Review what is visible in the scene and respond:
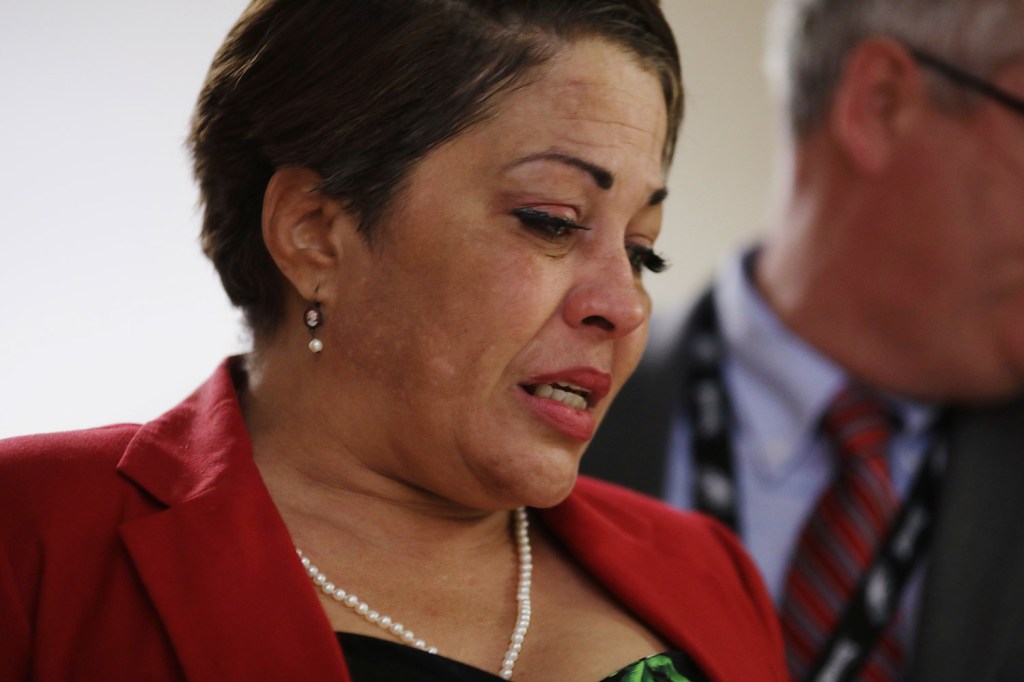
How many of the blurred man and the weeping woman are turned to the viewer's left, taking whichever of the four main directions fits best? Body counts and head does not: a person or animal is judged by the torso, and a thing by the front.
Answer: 0

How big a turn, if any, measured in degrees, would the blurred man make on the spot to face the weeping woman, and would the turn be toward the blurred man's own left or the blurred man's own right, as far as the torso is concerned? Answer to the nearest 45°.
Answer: approximately 90° to the blurred man's own right

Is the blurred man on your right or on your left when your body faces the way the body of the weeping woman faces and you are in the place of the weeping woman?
on your left

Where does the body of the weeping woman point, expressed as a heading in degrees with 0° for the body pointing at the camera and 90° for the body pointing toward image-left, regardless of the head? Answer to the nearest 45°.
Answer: approximately 315°

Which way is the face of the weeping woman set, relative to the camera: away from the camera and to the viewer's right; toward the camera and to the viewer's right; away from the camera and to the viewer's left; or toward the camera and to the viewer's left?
toward the camera and to the viewer's right
